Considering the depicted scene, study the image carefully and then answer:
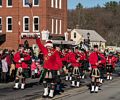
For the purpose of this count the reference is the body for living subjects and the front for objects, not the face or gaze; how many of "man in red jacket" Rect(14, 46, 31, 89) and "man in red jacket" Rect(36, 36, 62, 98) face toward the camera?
2

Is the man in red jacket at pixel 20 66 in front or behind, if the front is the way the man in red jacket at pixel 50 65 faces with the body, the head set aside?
behind

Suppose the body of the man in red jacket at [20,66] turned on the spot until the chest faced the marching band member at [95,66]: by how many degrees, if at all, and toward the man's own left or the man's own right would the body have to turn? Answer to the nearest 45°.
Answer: approximately 90° to the man's own left

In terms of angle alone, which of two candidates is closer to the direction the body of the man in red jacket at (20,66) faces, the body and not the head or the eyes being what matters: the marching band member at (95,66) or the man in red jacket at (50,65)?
the man in red jacket

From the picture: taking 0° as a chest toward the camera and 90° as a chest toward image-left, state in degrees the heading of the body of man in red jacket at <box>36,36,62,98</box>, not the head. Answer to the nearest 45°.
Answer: approximately 0°
